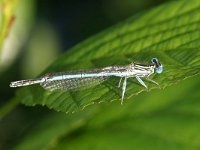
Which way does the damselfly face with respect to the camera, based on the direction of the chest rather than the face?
to the viewer's right
